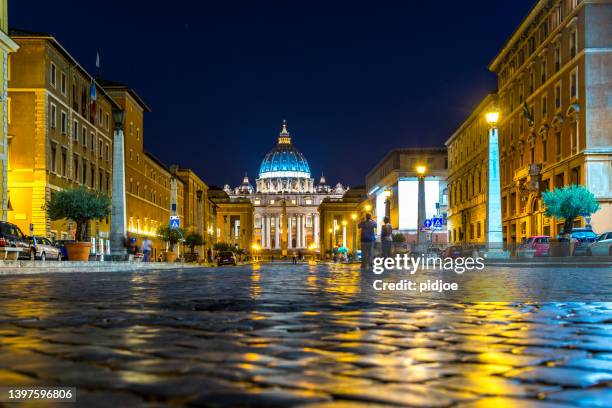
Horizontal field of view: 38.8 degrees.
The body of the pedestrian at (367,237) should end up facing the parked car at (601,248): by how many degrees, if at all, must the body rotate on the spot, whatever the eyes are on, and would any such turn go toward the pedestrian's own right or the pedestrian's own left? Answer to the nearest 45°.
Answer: approximately 45° to the pedestrian's own right

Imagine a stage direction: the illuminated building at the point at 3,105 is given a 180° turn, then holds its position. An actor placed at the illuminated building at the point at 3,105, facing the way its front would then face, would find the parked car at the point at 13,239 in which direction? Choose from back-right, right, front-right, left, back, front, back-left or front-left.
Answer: left

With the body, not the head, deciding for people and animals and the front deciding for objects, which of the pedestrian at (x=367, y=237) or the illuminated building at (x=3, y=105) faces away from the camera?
the pedestrian

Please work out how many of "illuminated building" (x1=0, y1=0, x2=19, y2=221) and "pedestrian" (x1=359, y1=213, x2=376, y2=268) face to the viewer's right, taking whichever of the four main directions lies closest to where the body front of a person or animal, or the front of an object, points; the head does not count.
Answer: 1

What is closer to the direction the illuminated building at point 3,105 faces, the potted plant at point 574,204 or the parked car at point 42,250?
the potted plant

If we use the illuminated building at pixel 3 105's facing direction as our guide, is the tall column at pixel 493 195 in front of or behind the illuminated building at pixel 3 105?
in front

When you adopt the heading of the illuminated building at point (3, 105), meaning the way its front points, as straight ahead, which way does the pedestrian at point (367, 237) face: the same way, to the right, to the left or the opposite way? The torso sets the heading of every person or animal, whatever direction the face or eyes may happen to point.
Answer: to the left

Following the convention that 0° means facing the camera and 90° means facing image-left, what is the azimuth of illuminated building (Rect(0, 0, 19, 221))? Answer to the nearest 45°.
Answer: approximately 270°

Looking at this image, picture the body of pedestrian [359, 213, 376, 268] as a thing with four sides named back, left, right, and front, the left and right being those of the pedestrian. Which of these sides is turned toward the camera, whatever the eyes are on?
back

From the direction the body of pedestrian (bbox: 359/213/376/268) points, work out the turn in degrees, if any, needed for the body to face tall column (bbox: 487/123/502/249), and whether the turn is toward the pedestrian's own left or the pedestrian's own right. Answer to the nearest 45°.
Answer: approximately 45° to the pedestrian's own right
